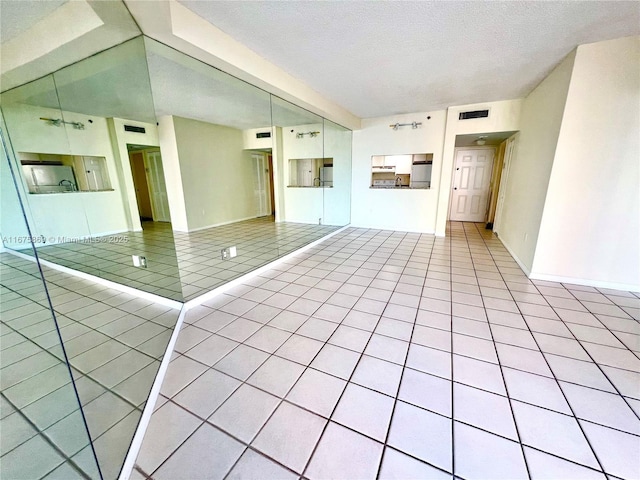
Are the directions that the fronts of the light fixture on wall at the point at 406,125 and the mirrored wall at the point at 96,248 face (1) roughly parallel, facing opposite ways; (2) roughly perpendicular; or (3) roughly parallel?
roughly perpendicular

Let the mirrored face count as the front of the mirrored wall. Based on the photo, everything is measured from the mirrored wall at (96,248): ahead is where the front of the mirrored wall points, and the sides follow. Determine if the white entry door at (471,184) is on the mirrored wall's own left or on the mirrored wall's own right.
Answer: on the mirrored wall's own left

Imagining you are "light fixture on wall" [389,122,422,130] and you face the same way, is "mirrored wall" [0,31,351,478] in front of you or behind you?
in front

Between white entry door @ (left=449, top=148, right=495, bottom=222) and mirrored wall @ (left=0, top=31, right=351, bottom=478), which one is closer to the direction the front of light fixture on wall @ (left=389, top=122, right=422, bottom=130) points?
the mirrored wall

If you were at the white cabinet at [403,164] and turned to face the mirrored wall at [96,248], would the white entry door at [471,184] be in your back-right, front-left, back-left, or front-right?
back-left

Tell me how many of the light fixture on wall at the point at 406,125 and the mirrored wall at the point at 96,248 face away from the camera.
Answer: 0

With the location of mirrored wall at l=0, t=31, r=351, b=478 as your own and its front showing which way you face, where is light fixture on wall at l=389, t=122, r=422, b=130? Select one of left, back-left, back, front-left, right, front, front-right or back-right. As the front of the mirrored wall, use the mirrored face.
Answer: front-left

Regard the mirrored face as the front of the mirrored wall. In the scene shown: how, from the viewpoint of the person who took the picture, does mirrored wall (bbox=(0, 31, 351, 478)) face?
facing the viewer and to the right of the viewer

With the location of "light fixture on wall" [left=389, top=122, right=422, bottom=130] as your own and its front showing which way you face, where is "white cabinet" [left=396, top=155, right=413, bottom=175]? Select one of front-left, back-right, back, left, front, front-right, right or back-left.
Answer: back

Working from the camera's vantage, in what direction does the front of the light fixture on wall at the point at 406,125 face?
facing the viewer
